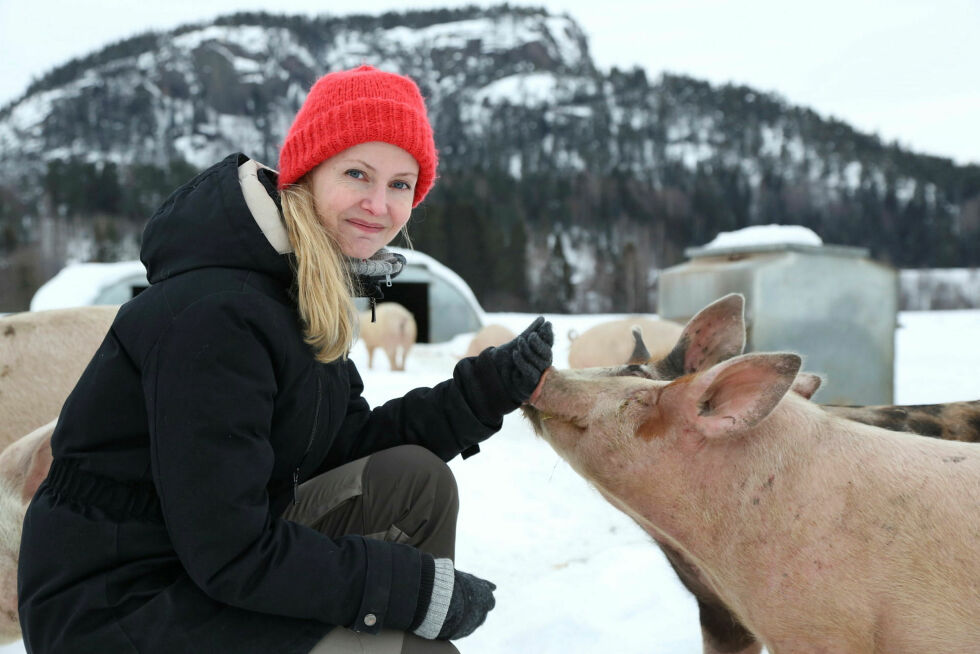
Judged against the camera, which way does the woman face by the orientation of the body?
to the viewer's right

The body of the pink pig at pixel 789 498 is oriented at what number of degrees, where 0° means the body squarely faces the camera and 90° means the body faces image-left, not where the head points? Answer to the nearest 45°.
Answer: approximately 90°

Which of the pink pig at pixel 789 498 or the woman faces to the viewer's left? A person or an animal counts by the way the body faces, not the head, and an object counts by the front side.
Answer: the pink pig

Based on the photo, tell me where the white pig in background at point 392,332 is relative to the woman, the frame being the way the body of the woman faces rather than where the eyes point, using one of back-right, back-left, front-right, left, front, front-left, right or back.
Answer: left

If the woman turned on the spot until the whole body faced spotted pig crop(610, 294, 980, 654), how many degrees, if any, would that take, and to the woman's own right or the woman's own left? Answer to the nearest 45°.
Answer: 0° — they already face it

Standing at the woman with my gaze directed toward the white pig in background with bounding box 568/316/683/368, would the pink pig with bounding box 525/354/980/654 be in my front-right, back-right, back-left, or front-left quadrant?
front-right

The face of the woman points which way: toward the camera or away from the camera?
toward the camera

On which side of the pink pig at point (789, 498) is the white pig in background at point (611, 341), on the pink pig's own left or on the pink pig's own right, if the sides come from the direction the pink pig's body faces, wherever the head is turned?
on the pink pig's own right

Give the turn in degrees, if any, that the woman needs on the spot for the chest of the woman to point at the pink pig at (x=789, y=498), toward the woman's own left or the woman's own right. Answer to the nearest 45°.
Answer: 0° — they already face it

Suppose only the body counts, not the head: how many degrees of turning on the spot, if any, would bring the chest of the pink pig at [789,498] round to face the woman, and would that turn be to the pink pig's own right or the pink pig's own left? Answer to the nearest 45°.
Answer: approximately 45° to the pink pig's own left

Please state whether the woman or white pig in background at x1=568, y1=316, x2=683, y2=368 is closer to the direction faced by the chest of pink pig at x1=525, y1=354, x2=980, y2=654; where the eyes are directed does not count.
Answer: the woman

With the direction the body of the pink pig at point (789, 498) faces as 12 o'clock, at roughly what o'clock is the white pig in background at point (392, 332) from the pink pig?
The white pig in background is roughly at 2 o'clock from the pink pig.
